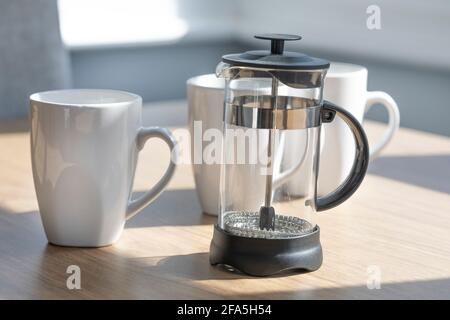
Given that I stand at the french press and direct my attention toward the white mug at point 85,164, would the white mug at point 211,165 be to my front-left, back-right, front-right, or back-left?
front-right

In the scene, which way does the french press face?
to the viewer's left
